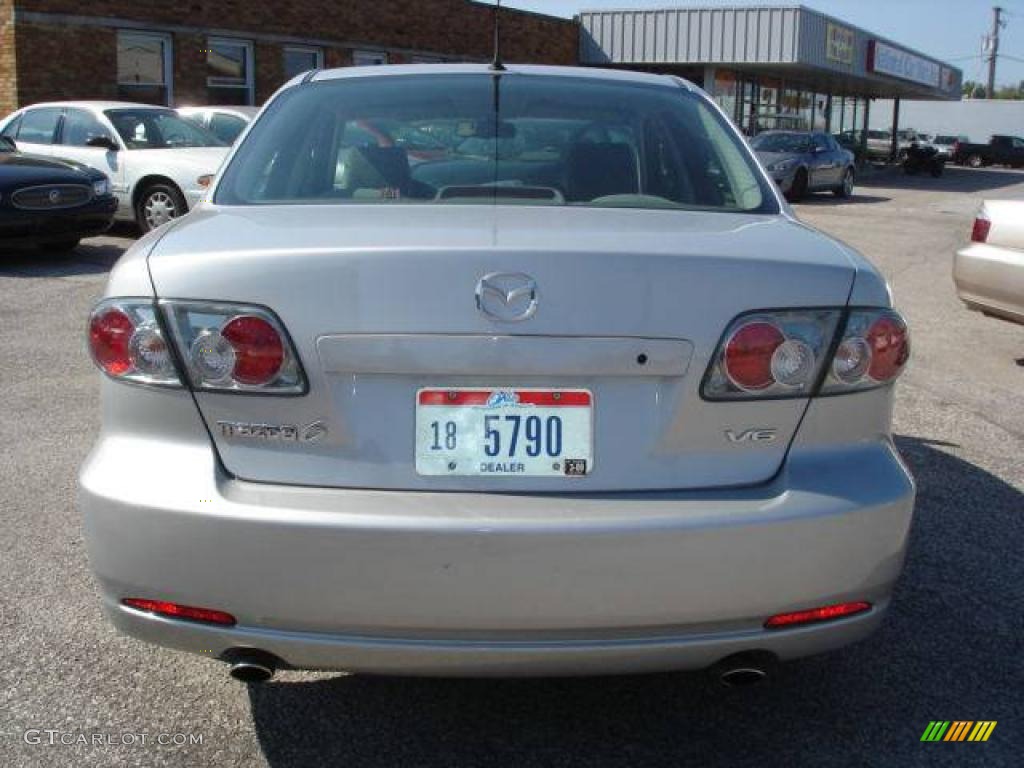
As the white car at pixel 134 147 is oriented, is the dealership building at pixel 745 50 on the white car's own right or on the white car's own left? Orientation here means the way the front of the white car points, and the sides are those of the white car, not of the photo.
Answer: on the white car's own left

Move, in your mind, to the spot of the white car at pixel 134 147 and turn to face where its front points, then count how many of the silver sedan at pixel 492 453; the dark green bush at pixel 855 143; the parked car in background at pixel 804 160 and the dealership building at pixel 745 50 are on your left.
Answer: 3

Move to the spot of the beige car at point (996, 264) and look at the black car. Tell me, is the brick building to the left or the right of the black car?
right

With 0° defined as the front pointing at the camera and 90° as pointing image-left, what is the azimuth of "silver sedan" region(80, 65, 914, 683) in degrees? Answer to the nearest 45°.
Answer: approximately 180°

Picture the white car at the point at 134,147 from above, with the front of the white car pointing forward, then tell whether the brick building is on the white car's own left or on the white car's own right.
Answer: on the white car's own left

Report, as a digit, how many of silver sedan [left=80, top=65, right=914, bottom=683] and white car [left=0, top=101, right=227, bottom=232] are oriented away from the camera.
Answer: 1

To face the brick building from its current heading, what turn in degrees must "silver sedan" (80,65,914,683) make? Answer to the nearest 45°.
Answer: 0° — it already faces it
